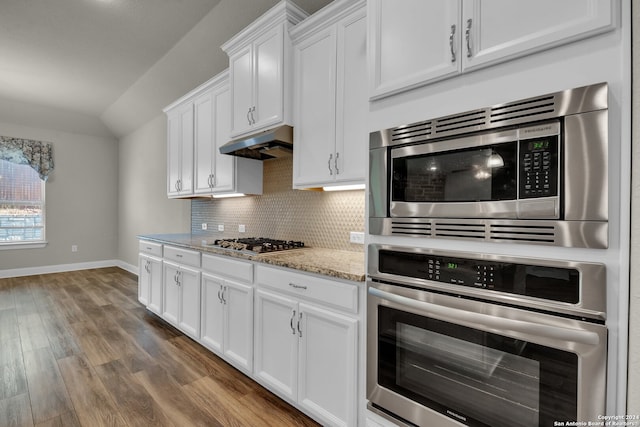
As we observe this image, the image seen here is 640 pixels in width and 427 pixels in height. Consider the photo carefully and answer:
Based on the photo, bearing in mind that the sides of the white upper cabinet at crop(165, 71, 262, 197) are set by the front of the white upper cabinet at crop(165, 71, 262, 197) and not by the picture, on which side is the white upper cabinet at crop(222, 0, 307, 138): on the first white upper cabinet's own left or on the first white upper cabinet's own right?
on the first white upper cabinet's own left

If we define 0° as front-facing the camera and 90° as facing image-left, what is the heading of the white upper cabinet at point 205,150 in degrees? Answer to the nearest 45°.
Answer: approximately 45°

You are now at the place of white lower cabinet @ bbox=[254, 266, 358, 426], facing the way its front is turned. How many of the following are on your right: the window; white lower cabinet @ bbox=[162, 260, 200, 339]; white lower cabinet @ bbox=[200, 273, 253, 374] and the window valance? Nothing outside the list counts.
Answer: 4

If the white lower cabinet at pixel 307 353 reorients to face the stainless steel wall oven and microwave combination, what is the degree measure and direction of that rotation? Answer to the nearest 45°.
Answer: approximately 90° to its left

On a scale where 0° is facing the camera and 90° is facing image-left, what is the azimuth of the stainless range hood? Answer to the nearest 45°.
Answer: approximately 45°

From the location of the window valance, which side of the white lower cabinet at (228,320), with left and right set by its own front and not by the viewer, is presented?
right

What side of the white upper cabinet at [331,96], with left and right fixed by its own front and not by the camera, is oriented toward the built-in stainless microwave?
left

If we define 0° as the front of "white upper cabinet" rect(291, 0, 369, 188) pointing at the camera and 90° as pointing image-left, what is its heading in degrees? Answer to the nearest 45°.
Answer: approximately 45°

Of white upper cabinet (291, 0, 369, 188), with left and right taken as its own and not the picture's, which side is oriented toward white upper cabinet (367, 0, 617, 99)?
left

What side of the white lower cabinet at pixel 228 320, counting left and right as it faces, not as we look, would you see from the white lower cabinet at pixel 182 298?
right
